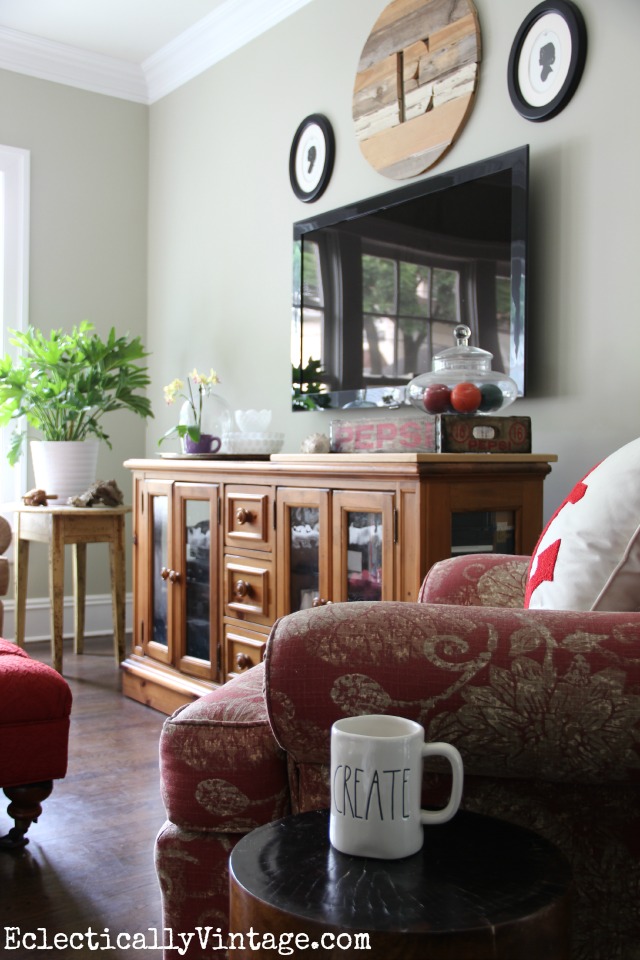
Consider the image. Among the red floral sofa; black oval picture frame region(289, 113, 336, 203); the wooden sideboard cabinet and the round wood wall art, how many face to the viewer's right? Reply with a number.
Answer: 0

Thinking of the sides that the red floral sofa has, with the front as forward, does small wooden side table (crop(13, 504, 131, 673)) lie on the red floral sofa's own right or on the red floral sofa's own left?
on the red floral sofa's own right

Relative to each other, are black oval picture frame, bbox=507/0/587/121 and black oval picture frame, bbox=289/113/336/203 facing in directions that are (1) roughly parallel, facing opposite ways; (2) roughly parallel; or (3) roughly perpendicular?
roughly parallel

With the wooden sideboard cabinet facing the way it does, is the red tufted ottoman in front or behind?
in front

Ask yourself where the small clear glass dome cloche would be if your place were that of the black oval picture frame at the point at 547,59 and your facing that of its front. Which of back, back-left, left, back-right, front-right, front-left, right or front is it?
right

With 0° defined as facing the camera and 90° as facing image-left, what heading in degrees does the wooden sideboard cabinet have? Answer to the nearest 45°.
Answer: approximately 45°

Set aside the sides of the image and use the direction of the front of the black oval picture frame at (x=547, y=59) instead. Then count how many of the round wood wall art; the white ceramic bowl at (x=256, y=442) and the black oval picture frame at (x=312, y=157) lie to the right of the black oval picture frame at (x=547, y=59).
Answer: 3

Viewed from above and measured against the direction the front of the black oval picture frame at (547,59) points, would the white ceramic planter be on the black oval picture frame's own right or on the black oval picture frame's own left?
on the black oval picture frame's own right

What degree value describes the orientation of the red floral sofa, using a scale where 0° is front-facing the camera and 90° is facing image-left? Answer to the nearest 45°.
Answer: approximately 90°

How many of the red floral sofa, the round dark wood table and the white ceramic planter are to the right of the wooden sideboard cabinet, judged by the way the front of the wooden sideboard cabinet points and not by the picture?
1

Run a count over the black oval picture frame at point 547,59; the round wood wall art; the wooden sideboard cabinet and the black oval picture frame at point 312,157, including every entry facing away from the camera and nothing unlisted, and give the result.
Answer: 0

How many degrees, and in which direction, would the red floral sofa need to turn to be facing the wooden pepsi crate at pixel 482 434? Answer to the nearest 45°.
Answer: approximately 90° to its right

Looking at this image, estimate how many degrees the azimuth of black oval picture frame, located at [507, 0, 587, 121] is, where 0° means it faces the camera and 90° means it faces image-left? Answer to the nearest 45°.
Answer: approximately 45°

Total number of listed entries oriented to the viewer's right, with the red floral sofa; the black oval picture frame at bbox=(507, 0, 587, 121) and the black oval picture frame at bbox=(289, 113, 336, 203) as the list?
0
